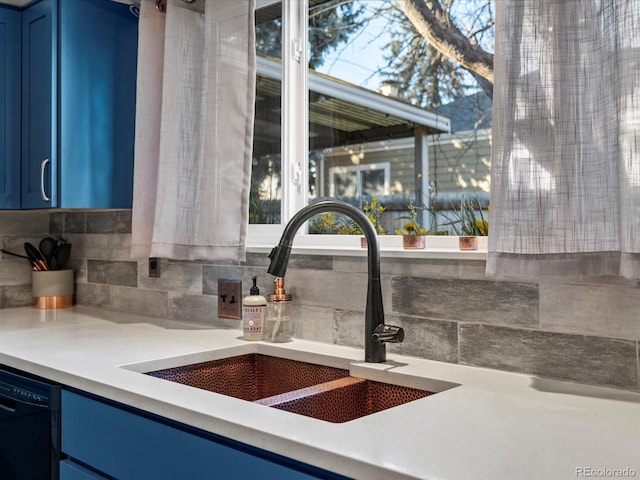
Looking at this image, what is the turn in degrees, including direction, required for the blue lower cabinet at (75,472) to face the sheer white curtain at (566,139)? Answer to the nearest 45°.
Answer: approximately 90° to its left

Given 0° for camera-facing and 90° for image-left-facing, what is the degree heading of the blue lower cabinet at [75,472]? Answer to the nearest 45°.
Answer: approximately 45°

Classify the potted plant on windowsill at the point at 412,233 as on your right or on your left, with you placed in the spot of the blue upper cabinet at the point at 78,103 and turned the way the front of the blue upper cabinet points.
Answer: on your left

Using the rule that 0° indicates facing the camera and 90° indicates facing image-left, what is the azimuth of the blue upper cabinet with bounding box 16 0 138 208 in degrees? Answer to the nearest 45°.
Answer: approximately 45°

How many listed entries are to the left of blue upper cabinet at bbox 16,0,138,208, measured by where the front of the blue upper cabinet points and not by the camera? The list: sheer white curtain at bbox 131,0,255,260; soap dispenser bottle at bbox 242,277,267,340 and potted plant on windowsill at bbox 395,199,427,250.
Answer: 3

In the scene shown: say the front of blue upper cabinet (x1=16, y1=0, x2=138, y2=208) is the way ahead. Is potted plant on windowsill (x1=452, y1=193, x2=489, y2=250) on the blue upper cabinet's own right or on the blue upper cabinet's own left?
on the blue upper cabinet's own left

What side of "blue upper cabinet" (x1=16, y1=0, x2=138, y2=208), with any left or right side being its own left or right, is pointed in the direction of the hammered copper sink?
left

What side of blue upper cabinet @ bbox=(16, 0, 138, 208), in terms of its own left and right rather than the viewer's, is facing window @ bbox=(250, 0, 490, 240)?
left
